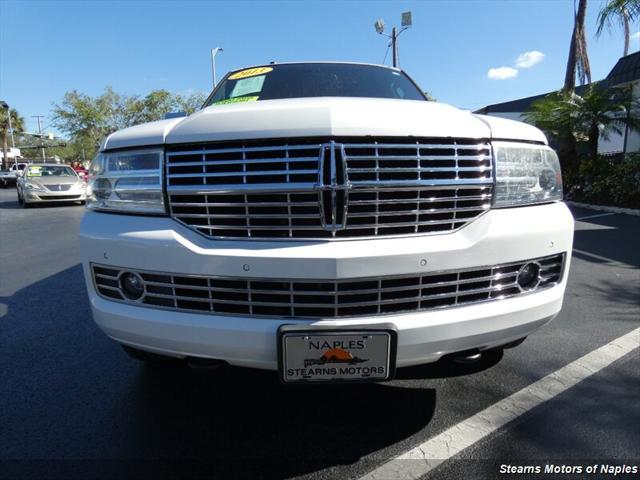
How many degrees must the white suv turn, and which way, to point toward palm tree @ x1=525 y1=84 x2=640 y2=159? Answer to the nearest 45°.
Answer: approximately 135° to its left

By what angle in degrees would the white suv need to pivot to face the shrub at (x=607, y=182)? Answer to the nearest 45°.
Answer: approximately 135° to its left

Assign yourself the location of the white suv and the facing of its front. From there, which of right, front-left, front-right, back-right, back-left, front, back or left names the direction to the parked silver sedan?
back-right

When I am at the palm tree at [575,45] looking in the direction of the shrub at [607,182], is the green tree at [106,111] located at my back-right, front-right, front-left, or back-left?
back-right

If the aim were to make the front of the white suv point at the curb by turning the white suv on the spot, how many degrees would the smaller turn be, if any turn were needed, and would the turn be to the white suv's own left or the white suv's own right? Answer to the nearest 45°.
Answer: approximately 135° to the white suv's own left

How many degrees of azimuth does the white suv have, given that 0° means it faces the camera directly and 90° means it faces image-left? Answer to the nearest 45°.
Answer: approximately 0°

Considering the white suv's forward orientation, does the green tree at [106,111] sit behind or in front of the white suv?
behind

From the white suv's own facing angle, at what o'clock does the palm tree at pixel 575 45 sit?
The palm tree is roughly at 7 o'clock from the white suv.
